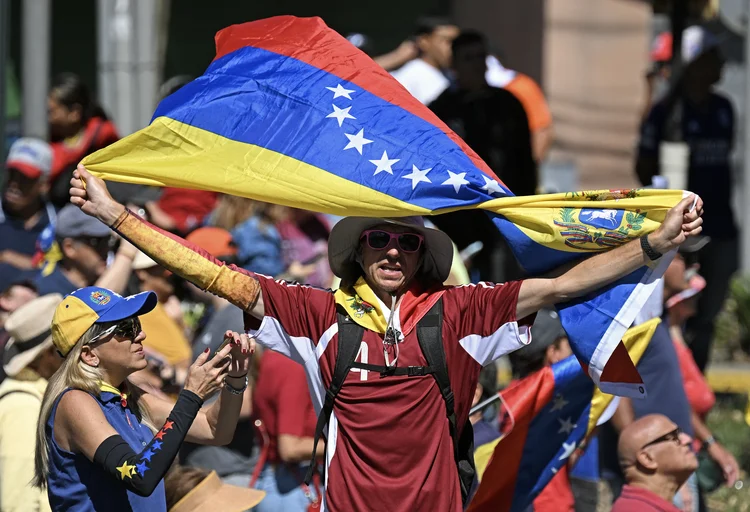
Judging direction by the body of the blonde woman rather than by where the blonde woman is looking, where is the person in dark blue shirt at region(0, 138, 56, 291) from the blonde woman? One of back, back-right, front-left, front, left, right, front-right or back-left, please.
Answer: left

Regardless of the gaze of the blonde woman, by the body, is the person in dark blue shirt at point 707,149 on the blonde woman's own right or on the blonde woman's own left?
on the blonde woman's own left

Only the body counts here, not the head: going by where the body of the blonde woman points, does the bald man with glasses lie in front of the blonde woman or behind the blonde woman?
in front

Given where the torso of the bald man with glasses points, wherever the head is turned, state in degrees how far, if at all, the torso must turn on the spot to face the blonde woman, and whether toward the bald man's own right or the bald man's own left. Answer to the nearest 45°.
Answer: approximately 135° to the bald man's own right

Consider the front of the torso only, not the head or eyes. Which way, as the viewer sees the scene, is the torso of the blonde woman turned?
to the viewer's right

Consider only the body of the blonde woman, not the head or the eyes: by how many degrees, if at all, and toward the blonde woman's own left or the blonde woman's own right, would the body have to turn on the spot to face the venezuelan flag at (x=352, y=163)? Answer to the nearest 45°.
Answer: approximately 45° to the blonde woman's own left

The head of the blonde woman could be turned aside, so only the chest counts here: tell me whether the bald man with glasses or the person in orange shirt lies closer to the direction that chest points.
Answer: the bald man with glasses

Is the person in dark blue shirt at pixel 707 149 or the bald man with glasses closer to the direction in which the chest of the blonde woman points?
the bald man with glasses

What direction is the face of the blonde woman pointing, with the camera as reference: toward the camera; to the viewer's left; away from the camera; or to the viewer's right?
to the viewer's right
